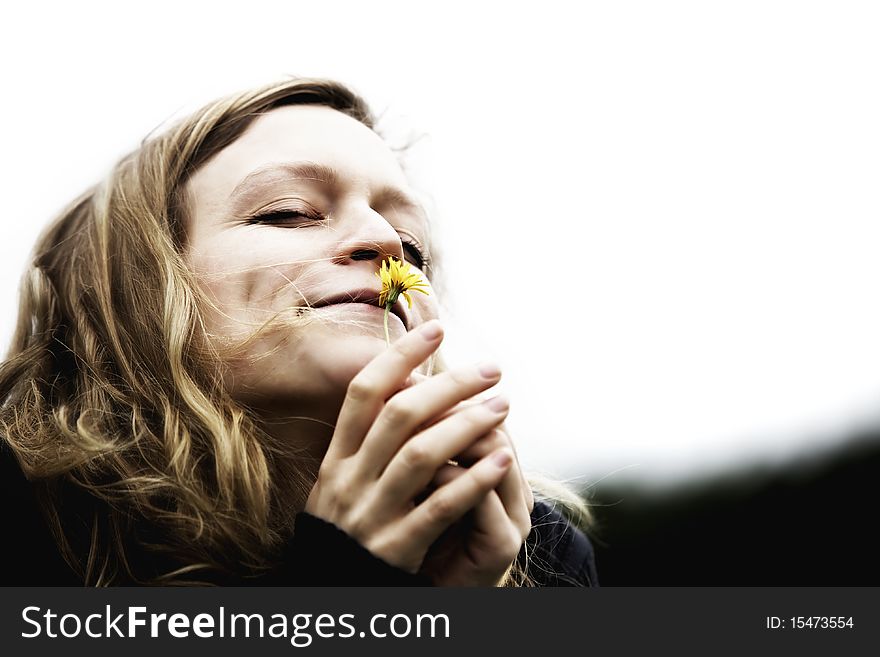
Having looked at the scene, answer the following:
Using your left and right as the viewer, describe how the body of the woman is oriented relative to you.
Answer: facing the viewer and to the right of the viewer

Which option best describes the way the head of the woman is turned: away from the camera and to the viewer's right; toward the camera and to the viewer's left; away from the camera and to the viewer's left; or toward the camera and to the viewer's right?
toward the camera and to the viewer's right
